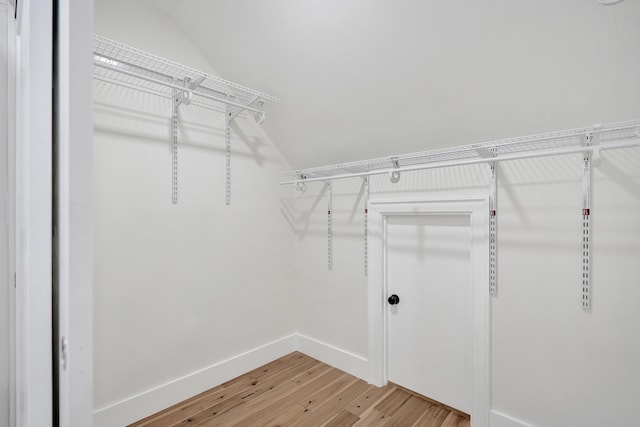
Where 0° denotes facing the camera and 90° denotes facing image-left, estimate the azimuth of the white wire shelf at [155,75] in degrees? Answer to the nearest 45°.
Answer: approximately 315°

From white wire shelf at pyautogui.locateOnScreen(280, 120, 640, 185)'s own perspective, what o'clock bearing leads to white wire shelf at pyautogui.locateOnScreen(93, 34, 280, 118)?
white wire shelf at pyautogui.locateOnScreen(93, 34, 280, 118) is roughly at 1 o'clock from white wire shelf at pyautogui.locateOnScreen(280, 120, 640, 185).

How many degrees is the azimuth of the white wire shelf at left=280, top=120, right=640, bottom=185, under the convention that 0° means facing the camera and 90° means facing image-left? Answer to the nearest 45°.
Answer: approximately 45°

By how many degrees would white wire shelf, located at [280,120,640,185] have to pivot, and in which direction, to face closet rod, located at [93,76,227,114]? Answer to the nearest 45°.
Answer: approximately 45° to its right

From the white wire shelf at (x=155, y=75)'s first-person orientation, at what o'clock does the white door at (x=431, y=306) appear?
The white door is roughly at 11 o'clock from the white wire shelf.
